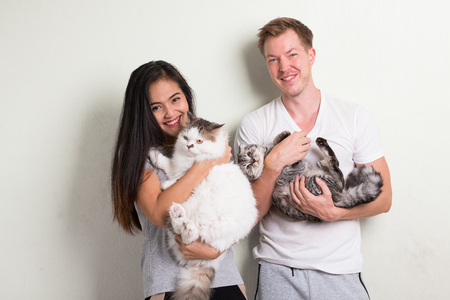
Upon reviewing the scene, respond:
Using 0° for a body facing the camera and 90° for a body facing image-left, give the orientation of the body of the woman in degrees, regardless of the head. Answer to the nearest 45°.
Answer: approximately 315°

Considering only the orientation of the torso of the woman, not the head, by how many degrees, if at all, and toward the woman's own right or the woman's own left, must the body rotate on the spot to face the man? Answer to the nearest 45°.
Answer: approximately 45° to the woman's own left

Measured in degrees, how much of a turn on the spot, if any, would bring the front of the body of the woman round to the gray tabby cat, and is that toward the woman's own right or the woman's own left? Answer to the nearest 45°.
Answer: approximately 45° to the woman's own left
